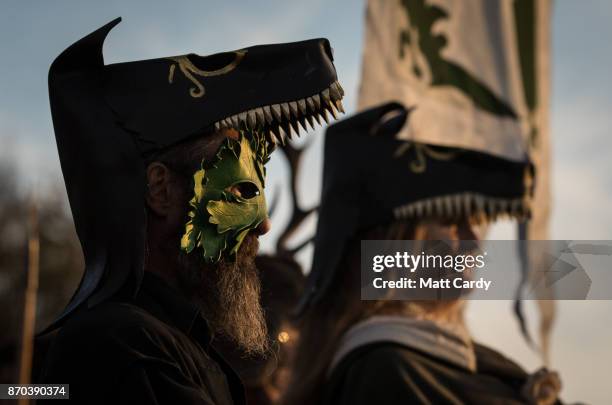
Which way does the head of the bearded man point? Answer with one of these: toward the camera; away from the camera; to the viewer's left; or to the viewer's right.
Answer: to the viewer's right

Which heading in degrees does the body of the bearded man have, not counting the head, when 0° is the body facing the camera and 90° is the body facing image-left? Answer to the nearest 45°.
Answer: approximately 270°
